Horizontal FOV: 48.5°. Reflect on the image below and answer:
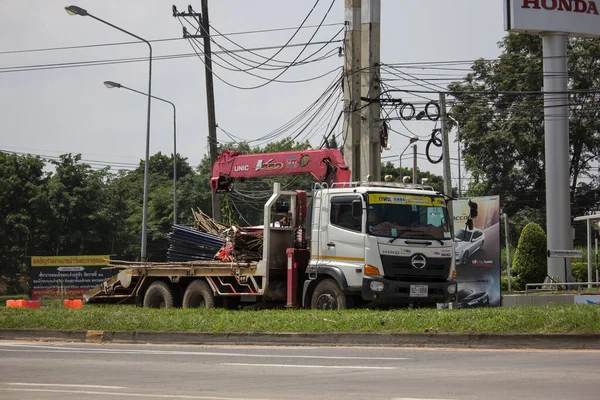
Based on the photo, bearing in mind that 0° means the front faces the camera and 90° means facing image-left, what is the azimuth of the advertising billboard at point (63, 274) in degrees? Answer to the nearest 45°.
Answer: approximately 0°

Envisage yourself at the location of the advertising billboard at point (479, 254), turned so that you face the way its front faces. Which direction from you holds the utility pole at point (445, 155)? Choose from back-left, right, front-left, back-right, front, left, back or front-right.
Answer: back

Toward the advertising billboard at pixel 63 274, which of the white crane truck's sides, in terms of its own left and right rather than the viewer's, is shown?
back

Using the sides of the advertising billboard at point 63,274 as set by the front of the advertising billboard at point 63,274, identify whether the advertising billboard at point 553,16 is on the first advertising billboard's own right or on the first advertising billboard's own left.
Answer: on the first advertising billboard's own left

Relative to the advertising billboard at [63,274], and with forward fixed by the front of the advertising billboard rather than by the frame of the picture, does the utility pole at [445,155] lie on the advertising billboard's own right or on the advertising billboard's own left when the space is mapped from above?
on the advertising billboard's own left

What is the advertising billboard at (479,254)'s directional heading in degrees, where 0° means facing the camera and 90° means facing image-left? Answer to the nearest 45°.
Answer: approximately 0°

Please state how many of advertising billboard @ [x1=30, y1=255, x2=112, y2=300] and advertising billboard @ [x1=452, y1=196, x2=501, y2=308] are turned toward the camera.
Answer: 2
